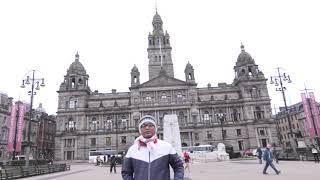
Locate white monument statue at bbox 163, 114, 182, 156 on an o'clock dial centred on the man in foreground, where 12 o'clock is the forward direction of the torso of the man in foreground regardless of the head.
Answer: The white monument statue is roughly at 6 o'clock from the man in foreground.
